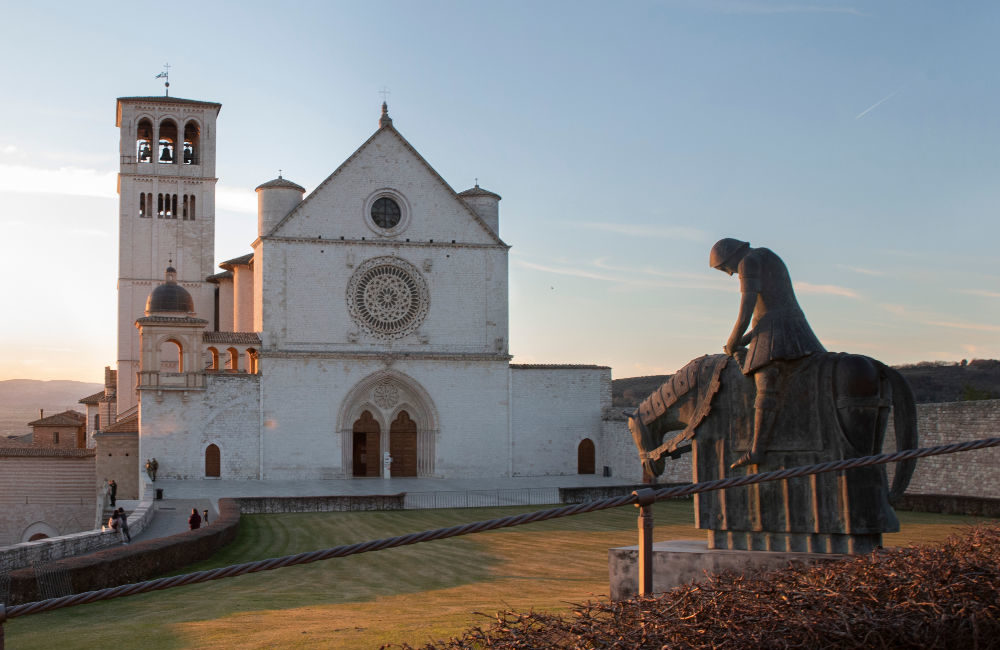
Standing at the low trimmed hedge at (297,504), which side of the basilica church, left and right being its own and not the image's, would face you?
front

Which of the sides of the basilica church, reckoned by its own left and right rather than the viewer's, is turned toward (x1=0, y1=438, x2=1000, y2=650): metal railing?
front

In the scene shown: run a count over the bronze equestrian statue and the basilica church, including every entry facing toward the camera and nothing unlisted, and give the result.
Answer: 1

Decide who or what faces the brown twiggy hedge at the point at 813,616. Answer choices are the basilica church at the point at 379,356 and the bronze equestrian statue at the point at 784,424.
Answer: the basilica church

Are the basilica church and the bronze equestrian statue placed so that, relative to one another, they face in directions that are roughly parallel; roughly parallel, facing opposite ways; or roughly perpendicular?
roughly perpendicular

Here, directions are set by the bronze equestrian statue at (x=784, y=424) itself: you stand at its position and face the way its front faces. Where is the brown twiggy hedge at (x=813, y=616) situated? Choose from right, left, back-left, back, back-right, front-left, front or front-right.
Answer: left

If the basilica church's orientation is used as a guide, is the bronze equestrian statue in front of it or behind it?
in front

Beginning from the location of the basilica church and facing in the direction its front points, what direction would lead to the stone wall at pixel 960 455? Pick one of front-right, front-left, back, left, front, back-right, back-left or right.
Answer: front-left

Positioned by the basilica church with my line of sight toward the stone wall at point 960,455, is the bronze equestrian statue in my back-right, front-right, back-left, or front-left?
front-right

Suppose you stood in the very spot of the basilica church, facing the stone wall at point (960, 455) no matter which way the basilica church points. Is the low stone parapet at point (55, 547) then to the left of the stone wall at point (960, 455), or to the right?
right

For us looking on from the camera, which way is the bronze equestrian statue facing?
facing to the left of the viewer

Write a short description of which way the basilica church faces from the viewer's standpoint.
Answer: facing the viewer

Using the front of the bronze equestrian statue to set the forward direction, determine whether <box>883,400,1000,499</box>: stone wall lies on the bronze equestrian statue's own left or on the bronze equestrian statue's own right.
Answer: on the bronze equestrian statue's own right
